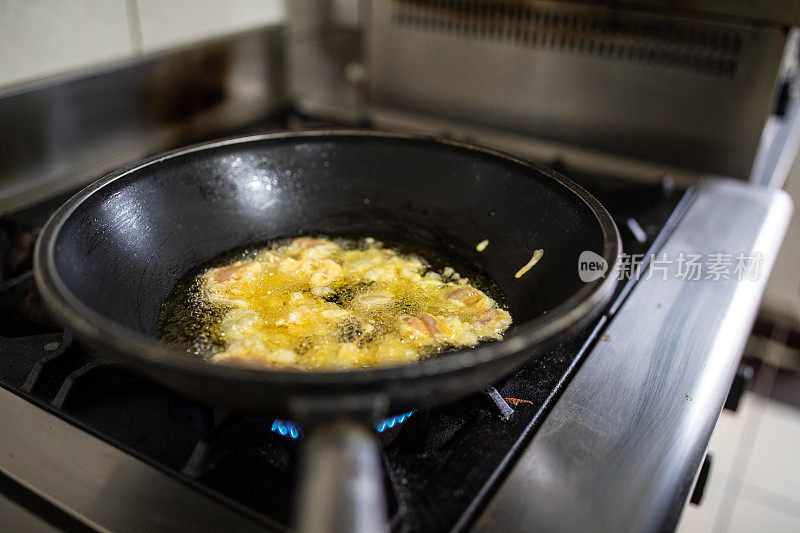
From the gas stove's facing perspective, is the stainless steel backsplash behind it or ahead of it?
behind

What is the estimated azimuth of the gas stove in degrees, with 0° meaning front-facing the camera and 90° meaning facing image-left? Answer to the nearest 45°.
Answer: approximately 315°
